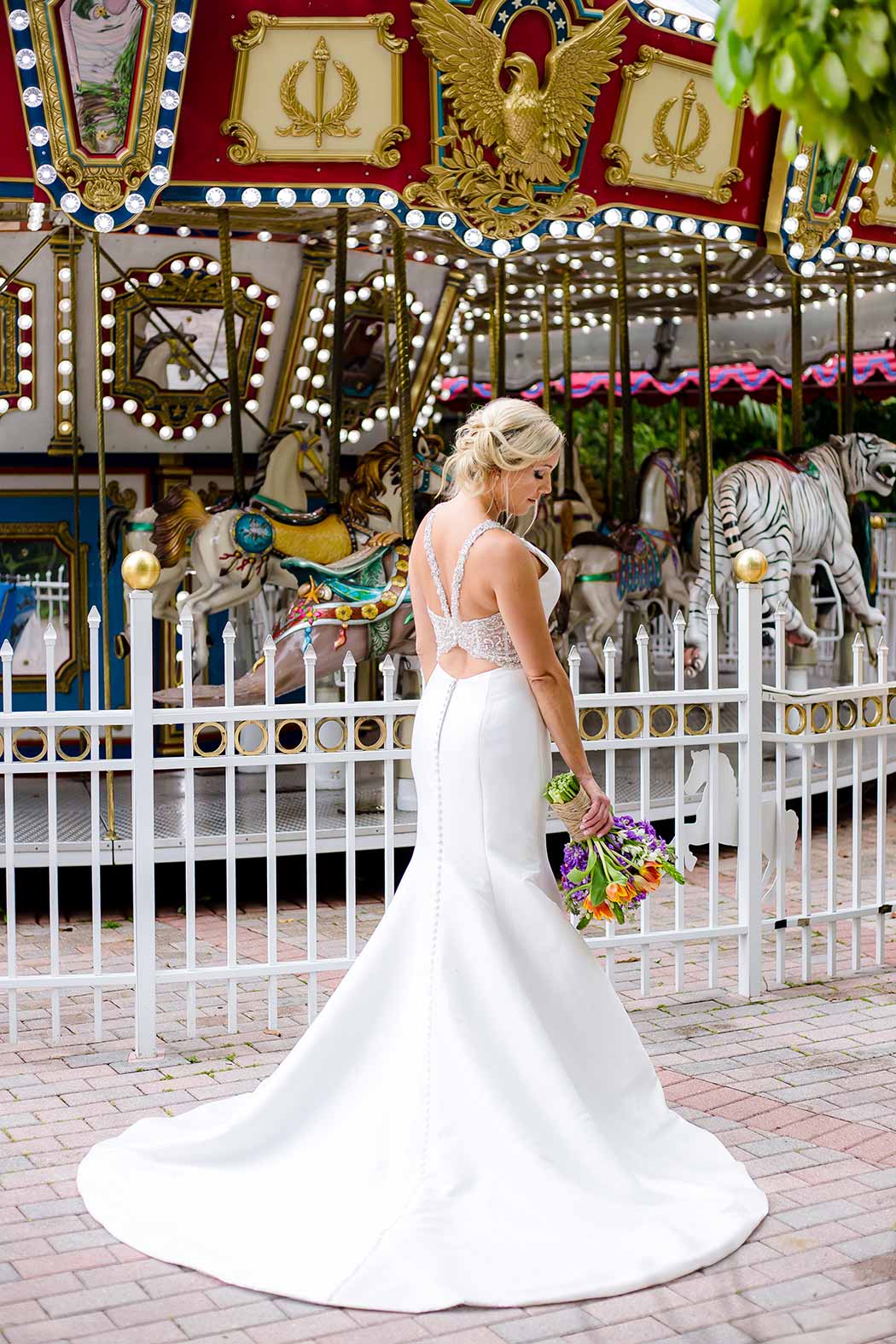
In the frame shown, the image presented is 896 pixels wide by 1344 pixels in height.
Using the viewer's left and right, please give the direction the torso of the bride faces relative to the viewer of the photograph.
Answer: facing away from the viewer and to the right of the viewer

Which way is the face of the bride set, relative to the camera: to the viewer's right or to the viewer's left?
to the viewer's right
